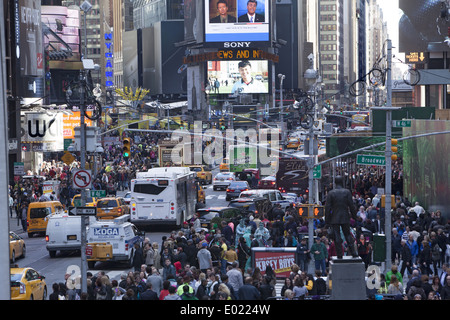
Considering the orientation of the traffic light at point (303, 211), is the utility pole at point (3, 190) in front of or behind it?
in front

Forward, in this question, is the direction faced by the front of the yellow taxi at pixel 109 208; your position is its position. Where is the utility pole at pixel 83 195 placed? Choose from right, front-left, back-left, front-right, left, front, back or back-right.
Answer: back-right

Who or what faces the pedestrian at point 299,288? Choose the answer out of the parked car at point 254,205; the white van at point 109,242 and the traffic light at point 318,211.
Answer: the traffic light

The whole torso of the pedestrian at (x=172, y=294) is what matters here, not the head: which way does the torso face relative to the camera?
away from the camera

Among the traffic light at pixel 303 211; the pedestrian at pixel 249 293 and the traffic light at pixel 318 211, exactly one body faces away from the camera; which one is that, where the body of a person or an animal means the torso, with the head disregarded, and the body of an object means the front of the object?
the pedestrian

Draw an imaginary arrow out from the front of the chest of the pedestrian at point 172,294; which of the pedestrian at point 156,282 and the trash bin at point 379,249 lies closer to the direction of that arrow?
the pedestrian

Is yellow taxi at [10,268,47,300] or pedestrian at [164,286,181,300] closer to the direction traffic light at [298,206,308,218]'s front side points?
the pedestrian

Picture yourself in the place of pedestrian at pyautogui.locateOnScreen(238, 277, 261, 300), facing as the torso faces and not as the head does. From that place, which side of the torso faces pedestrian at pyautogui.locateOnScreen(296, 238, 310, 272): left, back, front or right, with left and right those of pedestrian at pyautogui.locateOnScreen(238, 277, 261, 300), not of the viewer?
front

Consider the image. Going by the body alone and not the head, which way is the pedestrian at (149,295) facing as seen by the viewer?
away from the camera

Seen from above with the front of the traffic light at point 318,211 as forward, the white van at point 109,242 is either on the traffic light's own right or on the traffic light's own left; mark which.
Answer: on the traffic light's own right
